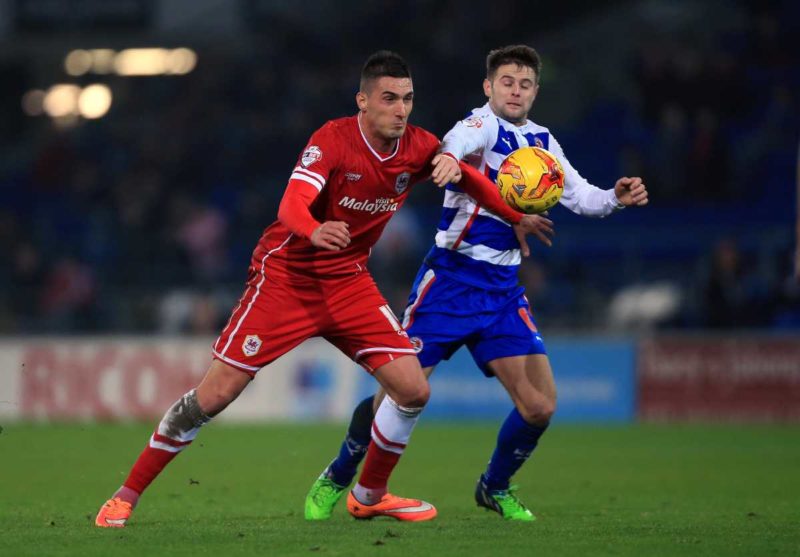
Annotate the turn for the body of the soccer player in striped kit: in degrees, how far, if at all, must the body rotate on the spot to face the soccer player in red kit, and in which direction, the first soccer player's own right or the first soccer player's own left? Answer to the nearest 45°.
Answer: approximately 90° to the first soccer player's own right

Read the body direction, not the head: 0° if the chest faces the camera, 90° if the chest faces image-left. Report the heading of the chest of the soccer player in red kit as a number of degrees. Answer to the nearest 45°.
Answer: approximately 315°

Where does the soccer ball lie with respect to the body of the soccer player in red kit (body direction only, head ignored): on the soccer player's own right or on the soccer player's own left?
on the soccer player's own left
